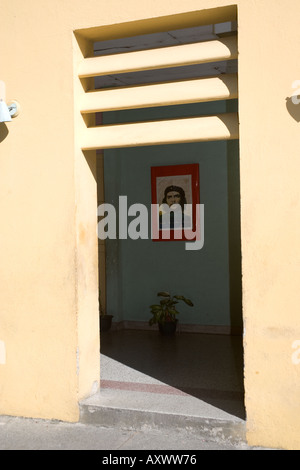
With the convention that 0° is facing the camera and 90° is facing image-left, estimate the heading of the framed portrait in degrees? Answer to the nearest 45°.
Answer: approximately 0°

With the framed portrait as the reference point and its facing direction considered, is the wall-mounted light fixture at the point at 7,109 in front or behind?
in front
